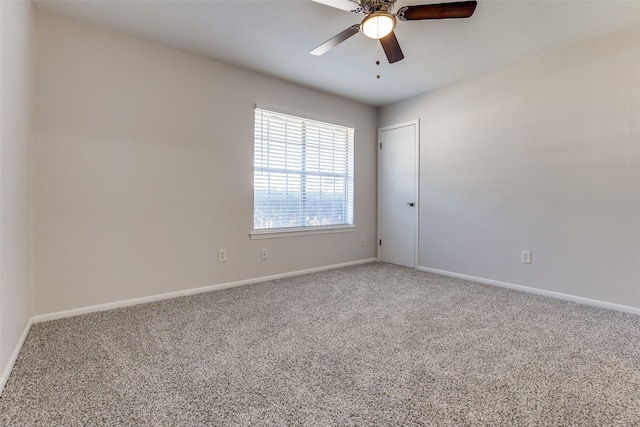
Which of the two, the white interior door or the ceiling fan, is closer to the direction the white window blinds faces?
the ceiling fan

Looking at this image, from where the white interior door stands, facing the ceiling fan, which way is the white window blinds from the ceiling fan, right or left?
right

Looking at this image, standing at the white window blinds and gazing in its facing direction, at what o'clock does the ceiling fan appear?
The ceiling fan is roughly at 1 o'clock from the white window blinds.

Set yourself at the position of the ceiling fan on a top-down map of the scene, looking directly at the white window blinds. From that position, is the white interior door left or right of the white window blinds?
right

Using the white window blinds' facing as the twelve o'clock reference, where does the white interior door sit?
The white interior door is roughly at 10 o'clock from the white window blinds.

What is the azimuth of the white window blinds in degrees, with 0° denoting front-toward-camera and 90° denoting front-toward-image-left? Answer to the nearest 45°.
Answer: approximately 315°
